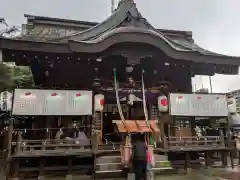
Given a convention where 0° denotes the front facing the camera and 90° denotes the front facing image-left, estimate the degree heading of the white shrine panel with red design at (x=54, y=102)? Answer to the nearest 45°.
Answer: approximately 0°

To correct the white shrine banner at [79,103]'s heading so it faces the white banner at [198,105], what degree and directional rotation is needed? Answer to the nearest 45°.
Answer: approximately 90° to its left

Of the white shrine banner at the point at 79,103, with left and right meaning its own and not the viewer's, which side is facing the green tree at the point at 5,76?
right

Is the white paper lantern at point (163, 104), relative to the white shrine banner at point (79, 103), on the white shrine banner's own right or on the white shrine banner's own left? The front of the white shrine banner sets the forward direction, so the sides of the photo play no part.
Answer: on the white shrine banner's own left

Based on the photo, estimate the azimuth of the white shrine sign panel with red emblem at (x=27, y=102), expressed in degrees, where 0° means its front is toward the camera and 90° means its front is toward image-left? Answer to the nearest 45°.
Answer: approximately 0°

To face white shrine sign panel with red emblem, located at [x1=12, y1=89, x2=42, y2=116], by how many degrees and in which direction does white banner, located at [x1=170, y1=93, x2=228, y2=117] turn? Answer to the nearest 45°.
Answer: approximately 45° to its right

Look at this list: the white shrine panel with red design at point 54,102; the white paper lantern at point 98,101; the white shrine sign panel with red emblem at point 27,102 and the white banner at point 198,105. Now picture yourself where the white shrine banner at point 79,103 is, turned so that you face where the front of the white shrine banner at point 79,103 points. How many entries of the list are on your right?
2

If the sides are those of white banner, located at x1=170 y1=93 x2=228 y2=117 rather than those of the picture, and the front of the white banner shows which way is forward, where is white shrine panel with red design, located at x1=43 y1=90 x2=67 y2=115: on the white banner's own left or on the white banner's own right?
on the white banner's own right

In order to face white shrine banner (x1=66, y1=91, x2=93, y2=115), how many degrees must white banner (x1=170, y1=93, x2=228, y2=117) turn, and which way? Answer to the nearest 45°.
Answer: approximately 45° to its right
